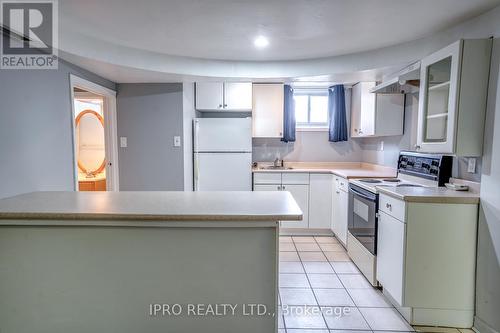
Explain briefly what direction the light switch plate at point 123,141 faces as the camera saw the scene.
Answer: facing the viewer

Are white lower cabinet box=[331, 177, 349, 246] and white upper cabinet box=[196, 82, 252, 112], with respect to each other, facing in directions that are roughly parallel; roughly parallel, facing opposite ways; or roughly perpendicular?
roughly perpendicular

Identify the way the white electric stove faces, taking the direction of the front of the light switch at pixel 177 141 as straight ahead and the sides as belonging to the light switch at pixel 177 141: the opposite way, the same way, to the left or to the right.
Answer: to the right

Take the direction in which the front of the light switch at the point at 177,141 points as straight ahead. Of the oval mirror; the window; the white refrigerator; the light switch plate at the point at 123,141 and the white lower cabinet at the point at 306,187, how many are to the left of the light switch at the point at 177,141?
3

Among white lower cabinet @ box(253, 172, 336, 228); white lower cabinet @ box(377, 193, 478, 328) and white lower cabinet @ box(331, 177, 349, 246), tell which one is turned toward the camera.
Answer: white lower cabinet @ box(253, 172, 336, 228)

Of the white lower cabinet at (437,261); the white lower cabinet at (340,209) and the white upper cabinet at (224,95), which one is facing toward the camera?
the white upper cabinet

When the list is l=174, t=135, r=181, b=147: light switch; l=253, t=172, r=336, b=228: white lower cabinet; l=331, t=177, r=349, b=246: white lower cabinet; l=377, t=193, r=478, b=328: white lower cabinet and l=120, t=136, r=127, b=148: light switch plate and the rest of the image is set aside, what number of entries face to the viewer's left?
2

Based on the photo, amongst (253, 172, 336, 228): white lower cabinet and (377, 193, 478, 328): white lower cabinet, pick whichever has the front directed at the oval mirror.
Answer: (377, 193, 478, 328): white lower cabinet

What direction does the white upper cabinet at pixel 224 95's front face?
toward the camera

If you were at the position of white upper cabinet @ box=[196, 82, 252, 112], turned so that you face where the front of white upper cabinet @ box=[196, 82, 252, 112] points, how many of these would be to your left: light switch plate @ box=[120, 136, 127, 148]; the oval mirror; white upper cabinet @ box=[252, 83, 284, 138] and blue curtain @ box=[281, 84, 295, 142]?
2

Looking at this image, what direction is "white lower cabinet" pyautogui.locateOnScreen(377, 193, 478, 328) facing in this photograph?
to the viewer's left

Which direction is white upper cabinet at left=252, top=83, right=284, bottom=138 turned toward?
toward the camera

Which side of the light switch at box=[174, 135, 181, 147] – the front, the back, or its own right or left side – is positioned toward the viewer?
front

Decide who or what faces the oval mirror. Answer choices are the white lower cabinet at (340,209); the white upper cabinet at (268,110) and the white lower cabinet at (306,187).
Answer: the white lower cabinet at (340,209)

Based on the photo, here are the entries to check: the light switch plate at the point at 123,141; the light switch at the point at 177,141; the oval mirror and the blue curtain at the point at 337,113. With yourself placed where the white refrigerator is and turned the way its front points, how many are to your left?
1
